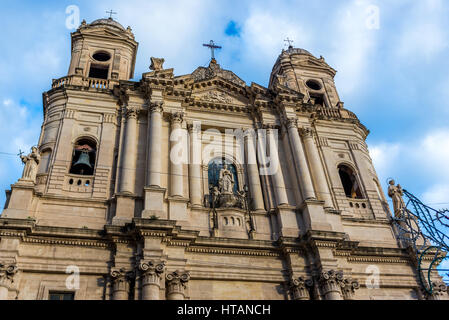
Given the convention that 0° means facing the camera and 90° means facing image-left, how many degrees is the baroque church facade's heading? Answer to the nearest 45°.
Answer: approximately 0°

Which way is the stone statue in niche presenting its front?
toward the camera
